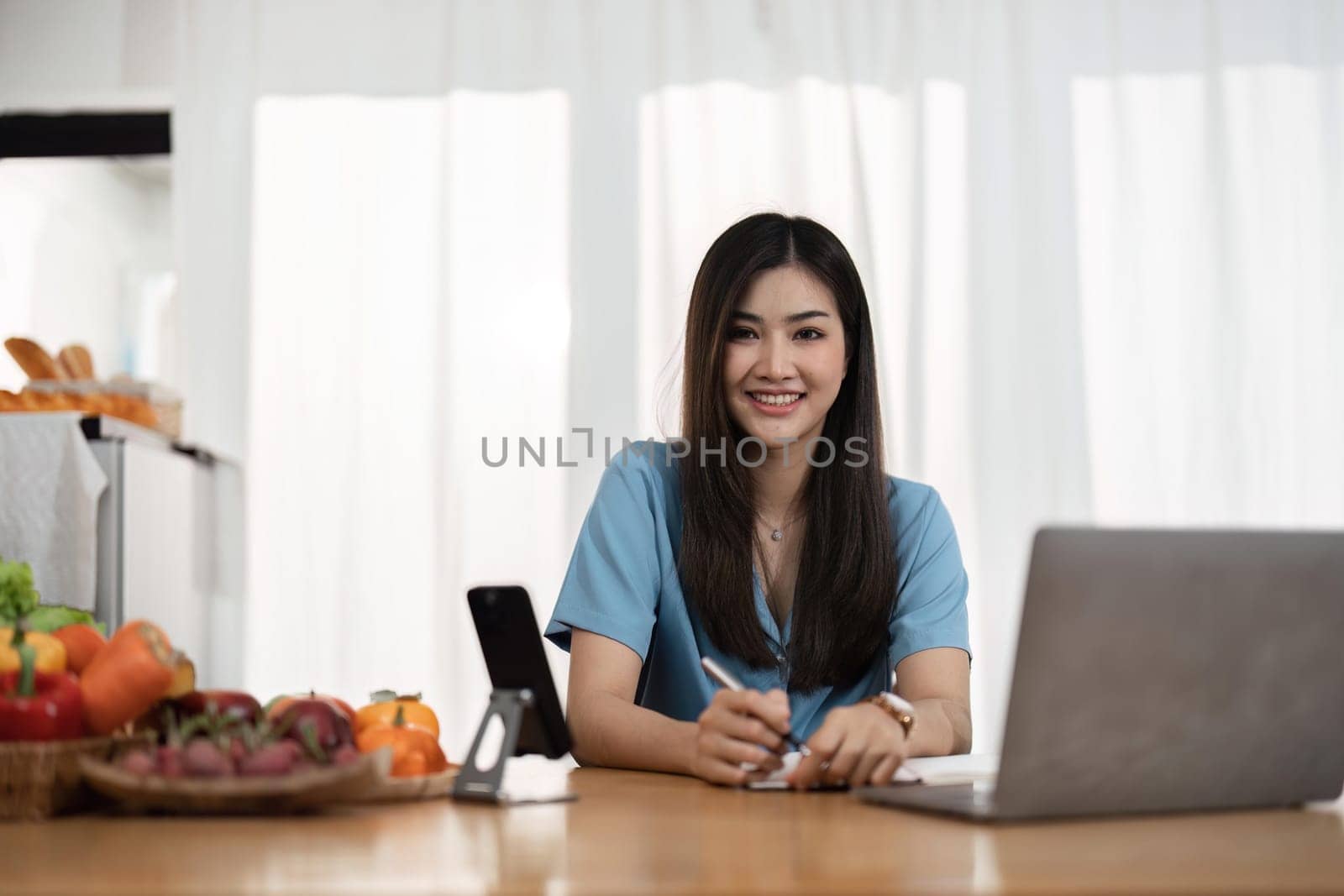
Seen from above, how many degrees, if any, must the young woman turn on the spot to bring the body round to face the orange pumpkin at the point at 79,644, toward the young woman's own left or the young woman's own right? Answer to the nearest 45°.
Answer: approximately 45° to the young woman's own right

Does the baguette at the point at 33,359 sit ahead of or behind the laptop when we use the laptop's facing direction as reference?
ahead

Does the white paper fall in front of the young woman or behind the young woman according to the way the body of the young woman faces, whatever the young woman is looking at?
in front

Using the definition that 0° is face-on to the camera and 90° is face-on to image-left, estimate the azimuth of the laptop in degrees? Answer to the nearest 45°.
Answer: approximately 135°

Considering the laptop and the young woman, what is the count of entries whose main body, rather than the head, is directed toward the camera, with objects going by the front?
1

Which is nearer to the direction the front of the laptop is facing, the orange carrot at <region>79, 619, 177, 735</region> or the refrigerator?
the refrigerator

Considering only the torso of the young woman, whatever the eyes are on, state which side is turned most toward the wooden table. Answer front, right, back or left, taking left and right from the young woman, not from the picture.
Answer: front

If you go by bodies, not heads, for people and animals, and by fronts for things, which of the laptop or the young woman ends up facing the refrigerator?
the laptop

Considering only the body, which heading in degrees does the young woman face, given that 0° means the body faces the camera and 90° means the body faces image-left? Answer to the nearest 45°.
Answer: approximately 0°
